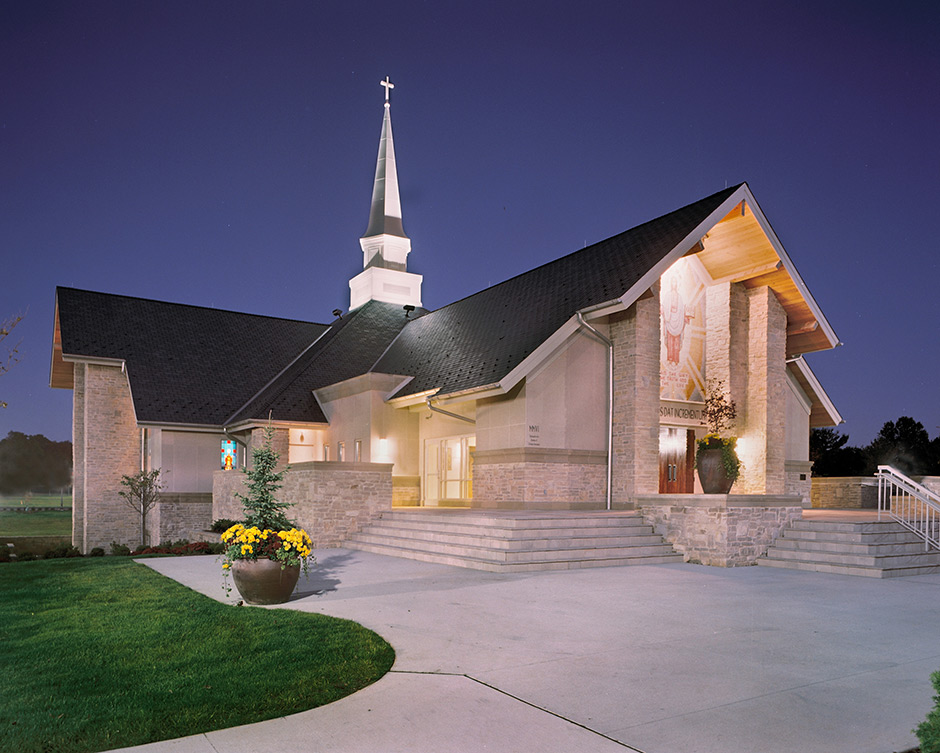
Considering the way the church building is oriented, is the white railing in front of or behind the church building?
in front

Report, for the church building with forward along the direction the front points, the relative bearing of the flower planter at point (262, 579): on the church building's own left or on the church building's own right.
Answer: on the church building's own right

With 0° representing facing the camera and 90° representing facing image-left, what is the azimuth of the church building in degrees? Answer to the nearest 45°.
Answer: approximately 315°

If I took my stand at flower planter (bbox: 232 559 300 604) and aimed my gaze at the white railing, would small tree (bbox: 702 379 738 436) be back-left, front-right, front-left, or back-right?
front-left

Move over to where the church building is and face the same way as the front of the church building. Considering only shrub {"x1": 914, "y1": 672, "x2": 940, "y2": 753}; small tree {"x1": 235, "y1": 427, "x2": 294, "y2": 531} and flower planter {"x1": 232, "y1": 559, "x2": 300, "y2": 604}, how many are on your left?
0
